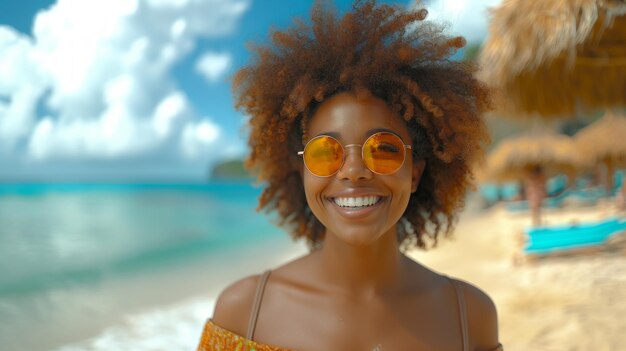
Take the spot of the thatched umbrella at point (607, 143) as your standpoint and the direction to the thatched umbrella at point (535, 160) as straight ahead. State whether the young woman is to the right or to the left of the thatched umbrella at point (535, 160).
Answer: left

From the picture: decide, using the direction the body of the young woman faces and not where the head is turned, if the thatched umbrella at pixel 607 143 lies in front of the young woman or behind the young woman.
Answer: behind

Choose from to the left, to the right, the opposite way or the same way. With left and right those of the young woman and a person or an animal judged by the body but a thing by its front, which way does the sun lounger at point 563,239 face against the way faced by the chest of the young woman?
to the right

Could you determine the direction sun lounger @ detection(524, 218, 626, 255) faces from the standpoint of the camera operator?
facing to the left of the viewer

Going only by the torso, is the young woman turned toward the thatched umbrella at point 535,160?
no

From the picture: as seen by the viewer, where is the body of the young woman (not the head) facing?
toward the camera

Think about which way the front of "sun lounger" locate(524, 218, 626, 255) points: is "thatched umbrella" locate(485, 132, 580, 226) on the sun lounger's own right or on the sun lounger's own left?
on the sun lounger's own right

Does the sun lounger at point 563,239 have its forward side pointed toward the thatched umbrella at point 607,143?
no

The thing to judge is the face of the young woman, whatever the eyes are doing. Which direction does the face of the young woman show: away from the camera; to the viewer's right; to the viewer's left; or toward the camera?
toward the camera

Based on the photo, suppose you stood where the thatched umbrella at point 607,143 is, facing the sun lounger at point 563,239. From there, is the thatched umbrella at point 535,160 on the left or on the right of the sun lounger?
right

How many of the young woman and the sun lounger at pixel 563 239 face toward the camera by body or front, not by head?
1

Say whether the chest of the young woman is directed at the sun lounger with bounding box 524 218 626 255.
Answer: no

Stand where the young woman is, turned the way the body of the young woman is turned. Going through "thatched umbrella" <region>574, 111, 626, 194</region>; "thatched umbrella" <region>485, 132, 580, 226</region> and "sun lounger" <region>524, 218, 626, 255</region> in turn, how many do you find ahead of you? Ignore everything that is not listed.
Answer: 0
